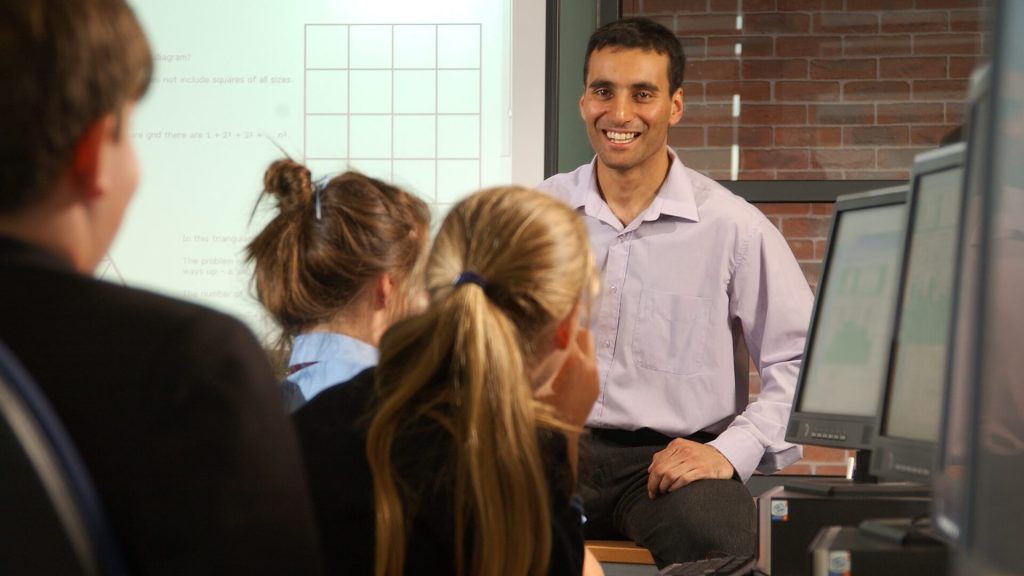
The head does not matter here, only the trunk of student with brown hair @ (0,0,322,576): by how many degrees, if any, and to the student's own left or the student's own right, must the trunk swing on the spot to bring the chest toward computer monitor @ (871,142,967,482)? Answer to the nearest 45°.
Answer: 0° — they already face it

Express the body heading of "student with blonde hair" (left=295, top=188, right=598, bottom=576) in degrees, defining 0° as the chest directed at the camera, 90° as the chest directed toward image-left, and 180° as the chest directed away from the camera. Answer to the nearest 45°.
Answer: approximately 225°

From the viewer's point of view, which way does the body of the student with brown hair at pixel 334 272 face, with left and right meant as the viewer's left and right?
facing away from the viewer and to the right of the viewer

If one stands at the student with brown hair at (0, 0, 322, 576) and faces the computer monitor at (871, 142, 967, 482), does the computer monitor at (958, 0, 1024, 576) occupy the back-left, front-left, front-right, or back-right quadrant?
front-right

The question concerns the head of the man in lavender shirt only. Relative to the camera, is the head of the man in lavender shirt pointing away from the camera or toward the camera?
toward the camera

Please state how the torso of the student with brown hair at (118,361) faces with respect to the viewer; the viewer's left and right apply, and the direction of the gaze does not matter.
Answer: facing away from the viewer and to the right of the viewer

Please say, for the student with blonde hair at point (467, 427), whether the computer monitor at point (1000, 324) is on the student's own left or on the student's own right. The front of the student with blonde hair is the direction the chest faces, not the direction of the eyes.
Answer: on the student's own right

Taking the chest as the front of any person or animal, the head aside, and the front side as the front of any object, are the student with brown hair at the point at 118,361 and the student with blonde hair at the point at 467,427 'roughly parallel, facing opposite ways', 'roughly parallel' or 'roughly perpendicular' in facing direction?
roughly parallel

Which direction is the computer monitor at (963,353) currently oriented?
to the viewer's left

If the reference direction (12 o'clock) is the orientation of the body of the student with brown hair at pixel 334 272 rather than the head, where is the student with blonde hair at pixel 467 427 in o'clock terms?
the student with blonde hair at pixel 467 427 is roughly at 4 o'clock from the student with brown hair at pixel 334 272.

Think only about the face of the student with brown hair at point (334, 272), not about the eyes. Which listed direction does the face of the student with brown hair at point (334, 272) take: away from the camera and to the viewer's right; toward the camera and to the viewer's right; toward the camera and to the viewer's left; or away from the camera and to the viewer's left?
away from the camera and to the viewer's right

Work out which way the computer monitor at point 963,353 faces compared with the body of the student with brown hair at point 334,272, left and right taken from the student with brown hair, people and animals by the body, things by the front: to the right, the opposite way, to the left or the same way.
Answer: to the left

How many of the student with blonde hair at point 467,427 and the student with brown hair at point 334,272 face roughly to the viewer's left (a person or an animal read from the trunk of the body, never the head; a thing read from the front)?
0
